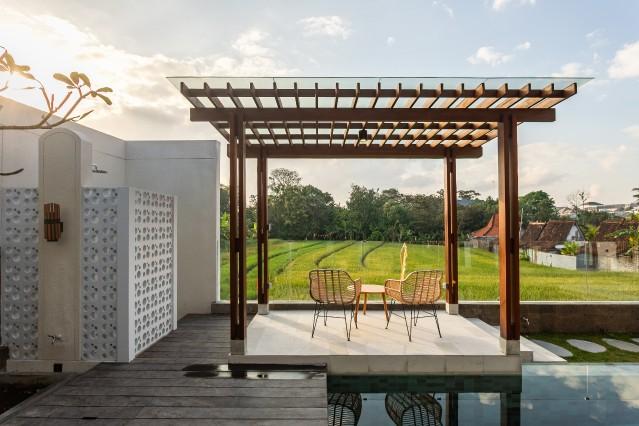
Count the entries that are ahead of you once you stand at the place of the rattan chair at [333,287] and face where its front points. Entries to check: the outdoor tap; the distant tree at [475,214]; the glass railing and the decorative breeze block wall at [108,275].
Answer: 2

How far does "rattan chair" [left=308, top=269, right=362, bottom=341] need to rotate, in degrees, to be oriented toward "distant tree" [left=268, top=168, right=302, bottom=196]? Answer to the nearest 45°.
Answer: approximately 45° to its left

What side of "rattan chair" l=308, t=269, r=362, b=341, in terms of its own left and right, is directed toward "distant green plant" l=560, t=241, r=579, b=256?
front

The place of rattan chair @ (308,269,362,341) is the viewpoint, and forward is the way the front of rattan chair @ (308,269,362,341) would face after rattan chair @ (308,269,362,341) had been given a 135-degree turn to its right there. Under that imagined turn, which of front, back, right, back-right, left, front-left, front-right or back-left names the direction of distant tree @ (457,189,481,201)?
back-left

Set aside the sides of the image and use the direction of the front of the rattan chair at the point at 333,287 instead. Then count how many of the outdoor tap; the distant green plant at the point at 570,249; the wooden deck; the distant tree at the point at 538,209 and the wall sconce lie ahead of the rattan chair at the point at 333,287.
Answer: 2

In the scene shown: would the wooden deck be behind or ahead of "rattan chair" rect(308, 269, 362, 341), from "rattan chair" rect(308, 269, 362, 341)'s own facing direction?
behind

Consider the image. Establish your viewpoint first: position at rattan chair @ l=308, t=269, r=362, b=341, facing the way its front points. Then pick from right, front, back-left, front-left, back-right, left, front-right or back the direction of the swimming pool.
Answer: right

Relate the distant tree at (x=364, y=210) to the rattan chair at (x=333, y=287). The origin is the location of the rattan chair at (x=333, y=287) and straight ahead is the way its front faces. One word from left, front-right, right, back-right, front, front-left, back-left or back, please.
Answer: front-left

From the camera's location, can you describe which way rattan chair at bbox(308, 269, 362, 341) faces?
facing away from the viewer and to the right of the viewer

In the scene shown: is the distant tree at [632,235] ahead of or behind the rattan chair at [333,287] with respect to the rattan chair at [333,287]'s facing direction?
ahead

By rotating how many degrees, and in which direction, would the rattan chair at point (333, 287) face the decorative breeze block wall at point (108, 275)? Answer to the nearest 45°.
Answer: approximately 135° to its left

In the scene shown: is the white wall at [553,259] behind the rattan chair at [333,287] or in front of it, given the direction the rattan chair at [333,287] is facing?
in front

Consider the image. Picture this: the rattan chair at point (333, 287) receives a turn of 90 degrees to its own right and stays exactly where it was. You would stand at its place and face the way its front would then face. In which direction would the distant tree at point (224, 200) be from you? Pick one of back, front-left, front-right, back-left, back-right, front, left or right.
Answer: back
